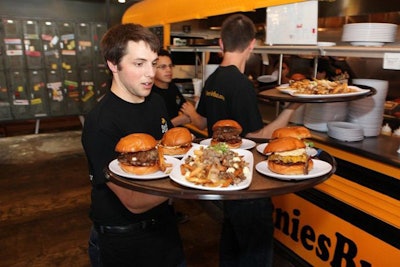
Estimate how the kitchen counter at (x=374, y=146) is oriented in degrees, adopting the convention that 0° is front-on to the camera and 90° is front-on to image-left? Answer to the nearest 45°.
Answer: approximately 45°

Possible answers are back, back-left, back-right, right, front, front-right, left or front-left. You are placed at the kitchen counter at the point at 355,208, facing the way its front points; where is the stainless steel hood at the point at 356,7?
back-right

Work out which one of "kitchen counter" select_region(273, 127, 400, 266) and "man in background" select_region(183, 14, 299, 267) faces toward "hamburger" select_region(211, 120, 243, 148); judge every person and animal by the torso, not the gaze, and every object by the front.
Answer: the kitchen counter

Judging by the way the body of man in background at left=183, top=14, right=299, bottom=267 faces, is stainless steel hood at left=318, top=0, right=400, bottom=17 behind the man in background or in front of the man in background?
in front

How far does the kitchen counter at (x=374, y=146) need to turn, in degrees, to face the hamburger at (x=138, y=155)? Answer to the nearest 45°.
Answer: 0° — it already faces it

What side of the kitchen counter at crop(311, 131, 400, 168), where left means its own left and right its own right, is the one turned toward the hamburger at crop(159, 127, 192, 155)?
front

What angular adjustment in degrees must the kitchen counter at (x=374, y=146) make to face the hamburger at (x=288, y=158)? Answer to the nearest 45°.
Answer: approximately 45° to its left

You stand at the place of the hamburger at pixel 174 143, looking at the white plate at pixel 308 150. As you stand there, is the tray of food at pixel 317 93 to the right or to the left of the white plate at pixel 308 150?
left

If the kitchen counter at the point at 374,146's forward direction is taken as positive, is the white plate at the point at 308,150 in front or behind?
in front

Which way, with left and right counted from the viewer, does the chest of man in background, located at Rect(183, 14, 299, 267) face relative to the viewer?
facing away from the viewer and to the right of the viewer

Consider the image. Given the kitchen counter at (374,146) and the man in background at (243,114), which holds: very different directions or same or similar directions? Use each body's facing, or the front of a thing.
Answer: very different directions

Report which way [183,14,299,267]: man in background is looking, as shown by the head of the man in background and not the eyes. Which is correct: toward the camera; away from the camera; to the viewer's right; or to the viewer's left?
away from the camera
